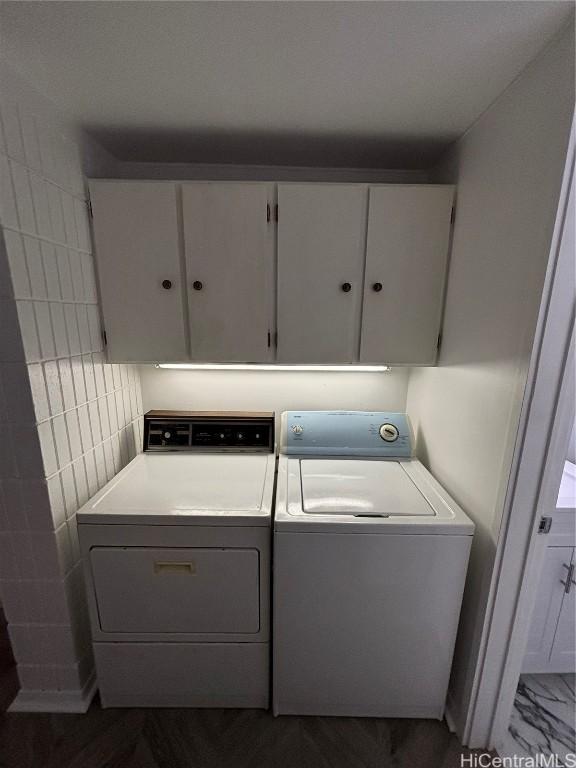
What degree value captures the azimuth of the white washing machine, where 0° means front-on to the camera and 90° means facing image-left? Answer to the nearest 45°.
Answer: approximately 0°

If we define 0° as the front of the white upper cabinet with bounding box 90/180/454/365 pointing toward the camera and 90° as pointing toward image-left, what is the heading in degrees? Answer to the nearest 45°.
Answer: approximately 0°

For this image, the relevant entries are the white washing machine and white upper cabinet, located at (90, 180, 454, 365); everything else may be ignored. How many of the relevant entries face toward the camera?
2
